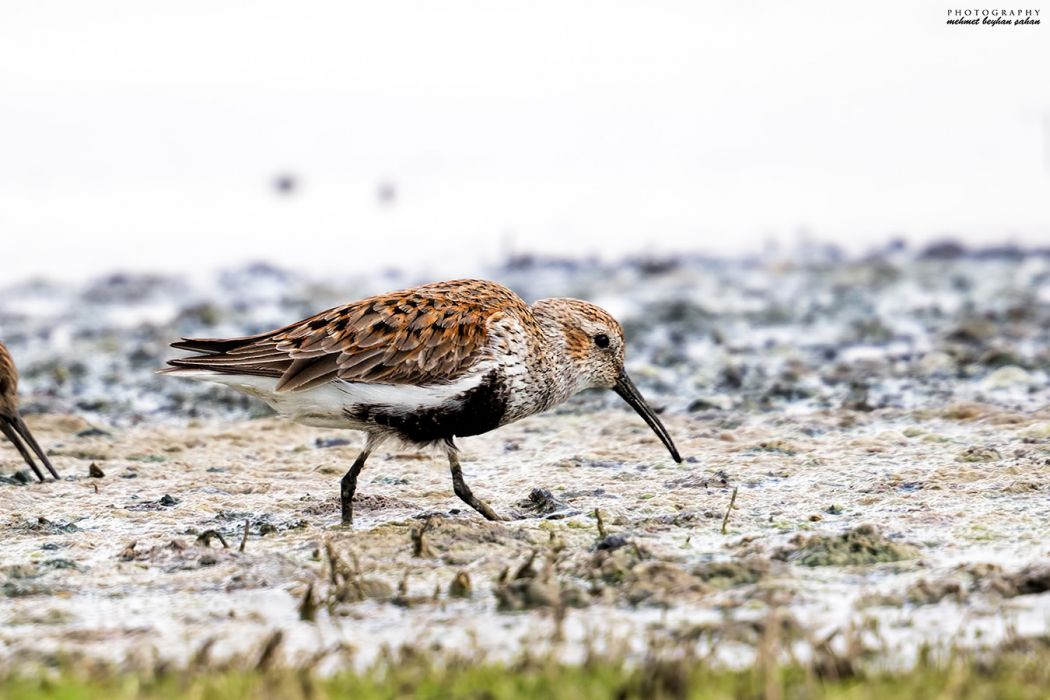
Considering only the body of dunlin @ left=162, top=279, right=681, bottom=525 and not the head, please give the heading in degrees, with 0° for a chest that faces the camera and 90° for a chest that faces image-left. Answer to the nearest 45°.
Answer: approximately 270°

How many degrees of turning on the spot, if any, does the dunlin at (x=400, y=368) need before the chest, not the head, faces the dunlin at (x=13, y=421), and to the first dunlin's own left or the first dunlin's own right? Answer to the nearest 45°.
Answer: approximately 135° to the first dunlin's own left
